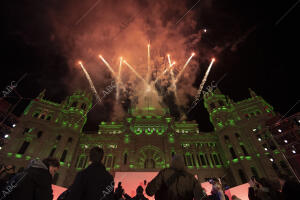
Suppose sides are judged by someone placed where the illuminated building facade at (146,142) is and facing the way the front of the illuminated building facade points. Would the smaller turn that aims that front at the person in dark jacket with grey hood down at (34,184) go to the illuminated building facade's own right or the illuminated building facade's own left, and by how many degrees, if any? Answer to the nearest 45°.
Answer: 0° — it already faces them

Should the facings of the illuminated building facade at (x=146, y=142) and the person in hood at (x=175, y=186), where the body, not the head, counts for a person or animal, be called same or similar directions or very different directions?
very different directions

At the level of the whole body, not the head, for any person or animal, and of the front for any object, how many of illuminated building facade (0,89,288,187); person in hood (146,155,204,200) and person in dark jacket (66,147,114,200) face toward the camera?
1

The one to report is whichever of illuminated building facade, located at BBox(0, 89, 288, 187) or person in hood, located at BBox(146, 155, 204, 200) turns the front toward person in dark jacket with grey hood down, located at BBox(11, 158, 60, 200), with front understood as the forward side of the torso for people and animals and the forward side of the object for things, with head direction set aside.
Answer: the illuminated building facade

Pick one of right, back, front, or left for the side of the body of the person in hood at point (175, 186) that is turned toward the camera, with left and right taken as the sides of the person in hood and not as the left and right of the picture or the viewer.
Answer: back

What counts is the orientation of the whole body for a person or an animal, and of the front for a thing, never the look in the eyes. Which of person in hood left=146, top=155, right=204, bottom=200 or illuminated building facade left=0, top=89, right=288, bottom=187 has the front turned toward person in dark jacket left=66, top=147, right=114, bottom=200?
the illuminated building facade

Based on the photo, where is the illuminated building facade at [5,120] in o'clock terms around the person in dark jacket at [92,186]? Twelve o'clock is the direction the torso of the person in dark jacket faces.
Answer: The illuminated building facade is roughly at 11 o'clock from the person in dark jacket.

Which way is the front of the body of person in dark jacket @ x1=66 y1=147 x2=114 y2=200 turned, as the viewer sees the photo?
away from the camera

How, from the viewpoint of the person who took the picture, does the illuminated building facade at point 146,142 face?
facing the viewer

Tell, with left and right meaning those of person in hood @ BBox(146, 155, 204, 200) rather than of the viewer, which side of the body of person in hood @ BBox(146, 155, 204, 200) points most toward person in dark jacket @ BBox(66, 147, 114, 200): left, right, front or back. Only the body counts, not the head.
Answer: left

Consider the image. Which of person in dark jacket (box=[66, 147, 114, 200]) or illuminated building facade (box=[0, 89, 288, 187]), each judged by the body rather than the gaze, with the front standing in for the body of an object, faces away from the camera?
the person in dark jacket

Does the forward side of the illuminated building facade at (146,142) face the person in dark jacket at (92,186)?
yes

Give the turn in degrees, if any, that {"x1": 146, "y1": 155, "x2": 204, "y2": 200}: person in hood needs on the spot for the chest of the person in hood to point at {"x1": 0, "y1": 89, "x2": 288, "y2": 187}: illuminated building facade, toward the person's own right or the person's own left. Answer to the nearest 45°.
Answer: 0° — they already face it
